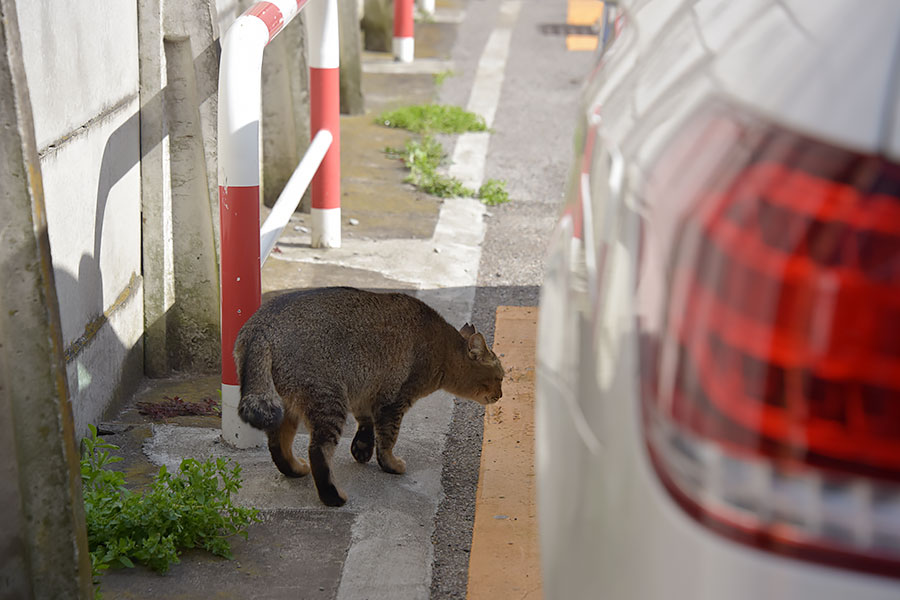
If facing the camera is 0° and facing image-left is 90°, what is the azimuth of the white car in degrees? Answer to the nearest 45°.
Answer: approximately 180°

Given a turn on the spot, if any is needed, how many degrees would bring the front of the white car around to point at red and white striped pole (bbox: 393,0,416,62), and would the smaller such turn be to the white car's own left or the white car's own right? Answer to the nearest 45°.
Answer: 0° — it already faces it

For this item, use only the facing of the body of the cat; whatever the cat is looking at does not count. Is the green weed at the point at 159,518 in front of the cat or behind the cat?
behind

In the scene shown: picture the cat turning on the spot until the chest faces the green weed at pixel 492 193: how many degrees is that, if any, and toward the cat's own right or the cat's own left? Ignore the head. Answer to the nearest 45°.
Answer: approximately 45° to the cat's own left

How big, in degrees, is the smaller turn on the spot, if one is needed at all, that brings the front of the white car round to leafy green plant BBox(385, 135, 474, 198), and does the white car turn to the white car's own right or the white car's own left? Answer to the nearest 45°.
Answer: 0° — it already faces it

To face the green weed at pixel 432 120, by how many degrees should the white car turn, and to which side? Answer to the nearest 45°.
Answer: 0° — it already faces it

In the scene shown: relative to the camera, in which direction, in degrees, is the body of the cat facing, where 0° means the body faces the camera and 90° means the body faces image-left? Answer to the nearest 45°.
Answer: approximately 225°

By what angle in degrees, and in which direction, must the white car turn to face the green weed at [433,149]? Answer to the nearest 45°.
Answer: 0° — it already faces it
